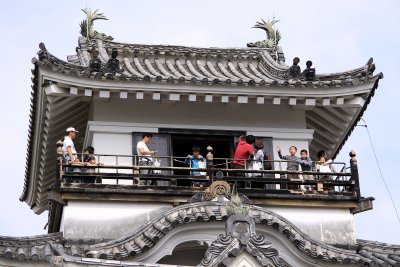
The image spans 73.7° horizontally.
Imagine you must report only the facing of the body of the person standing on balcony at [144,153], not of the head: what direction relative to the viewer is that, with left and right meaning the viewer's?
facing to the right of the viewer

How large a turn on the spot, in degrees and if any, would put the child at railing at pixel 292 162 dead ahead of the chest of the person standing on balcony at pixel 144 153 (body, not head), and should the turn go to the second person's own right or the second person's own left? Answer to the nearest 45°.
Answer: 0° — they already face them

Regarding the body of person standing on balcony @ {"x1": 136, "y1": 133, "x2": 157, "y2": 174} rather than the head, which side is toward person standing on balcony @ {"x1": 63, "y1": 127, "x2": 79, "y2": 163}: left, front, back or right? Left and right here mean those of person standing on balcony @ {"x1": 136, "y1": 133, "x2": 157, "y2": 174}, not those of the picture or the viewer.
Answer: back
